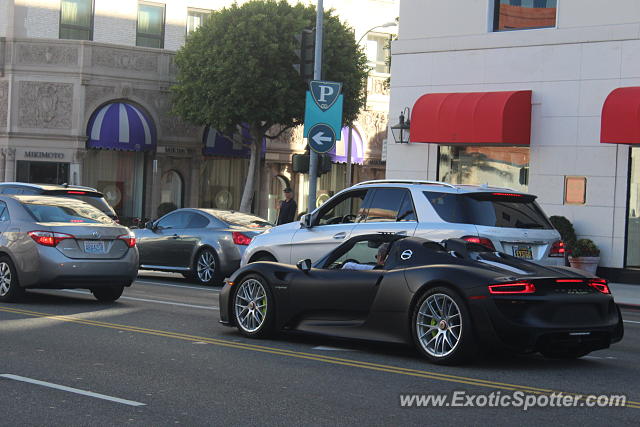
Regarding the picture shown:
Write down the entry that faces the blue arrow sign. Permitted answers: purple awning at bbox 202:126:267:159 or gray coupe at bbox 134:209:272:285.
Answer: the purple awning

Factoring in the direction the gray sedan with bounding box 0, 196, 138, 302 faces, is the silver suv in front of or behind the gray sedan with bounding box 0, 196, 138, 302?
behind

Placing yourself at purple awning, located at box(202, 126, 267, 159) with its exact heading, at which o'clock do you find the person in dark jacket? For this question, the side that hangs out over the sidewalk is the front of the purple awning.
The person in dark jacket is roughly at 12 o'clock from the purple awning.

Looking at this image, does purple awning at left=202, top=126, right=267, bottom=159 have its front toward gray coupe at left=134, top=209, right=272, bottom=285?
yes

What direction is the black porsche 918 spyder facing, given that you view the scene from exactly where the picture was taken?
facing away from the viewer and to the left of the viewer

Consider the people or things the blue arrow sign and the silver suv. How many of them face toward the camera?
1

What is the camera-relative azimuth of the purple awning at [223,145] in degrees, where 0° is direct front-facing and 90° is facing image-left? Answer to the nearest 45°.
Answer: approximately 0°

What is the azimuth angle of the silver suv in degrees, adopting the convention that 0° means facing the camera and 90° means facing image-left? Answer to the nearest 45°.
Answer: approximately 135°

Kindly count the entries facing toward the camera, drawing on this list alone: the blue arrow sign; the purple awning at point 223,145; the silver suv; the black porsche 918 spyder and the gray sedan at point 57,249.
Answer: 2

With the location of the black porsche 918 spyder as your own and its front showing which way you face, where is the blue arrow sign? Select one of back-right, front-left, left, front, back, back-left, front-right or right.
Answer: front-right
